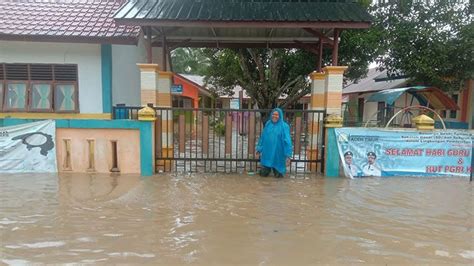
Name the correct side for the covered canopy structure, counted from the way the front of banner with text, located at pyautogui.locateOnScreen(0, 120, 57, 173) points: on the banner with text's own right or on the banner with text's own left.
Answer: on the banner with text's own left

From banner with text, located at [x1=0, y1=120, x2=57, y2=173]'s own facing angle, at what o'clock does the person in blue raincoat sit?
The person in blue raincoat is roughly at 10 o'clock from the banner with text.

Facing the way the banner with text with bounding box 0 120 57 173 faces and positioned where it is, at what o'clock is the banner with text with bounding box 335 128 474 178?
the banner with text with bounding box 335 128 474 178 is roughly at 10 o'clock from the banner with text with bounding box 0 120 57 173.

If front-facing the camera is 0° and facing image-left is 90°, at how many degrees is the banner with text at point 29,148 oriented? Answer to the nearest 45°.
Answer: approximately 0°

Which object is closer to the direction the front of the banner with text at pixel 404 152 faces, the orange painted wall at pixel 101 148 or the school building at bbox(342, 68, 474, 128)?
the orange painted wall

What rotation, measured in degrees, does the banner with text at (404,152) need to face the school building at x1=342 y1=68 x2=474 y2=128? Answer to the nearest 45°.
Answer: approximately 180°

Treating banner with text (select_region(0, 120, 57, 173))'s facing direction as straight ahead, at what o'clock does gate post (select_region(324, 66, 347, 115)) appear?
The gate post is roughly at 10 o'clock from the banner with text.

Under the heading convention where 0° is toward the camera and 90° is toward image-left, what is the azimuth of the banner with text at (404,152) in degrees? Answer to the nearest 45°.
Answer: approximately 0°

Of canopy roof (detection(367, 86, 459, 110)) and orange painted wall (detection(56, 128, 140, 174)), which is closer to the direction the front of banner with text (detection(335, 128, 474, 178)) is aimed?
the orange painted wall

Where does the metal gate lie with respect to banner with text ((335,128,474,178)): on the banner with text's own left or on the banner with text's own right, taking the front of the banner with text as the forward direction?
on the banner with text's own right

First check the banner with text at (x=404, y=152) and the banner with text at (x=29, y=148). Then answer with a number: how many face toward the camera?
2
